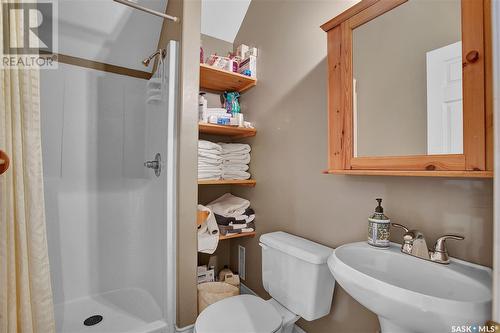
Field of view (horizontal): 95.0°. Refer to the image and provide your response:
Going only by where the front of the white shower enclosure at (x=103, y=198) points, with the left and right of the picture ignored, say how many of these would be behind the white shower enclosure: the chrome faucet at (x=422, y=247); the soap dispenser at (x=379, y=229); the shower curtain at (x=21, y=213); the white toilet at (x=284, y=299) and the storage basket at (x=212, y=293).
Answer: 0

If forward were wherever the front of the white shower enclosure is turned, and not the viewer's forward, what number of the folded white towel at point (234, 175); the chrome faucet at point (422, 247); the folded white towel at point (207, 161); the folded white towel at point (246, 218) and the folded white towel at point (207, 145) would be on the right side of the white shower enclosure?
0

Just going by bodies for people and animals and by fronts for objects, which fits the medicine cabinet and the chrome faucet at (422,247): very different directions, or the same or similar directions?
same or similar directions

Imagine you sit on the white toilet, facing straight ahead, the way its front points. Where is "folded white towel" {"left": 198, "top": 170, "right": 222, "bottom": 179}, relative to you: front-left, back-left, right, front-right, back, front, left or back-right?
right

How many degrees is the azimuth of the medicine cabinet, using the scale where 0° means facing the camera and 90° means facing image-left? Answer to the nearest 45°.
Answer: approximately 45°

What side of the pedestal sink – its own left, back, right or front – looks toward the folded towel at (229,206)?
right

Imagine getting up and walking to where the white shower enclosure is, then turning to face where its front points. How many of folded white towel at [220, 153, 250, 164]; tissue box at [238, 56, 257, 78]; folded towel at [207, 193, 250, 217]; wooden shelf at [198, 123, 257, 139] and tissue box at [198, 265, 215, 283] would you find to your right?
0

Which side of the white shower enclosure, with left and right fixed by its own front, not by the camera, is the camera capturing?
front

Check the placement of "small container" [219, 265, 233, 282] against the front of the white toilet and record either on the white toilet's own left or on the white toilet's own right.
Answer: on the white toilet's own right

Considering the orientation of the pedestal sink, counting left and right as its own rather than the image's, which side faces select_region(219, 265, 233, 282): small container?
right

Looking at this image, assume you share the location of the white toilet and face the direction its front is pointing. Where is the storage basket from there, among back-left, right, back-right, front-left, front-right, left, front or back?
right

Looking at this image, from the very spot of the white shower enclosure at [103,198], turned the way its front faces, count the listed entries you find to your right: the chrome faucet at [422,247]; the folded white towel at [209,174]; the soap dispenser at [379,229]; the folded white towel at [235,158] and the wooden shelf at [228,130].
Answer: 0

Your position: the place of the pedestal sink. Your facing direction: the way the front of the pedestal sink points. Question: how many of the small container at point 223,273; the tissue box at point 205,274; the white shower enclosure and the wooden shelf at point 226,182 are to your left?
0

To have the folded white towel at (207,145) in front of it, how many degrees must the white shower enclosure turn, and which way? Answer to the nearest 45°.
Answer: approximately 45° to its left

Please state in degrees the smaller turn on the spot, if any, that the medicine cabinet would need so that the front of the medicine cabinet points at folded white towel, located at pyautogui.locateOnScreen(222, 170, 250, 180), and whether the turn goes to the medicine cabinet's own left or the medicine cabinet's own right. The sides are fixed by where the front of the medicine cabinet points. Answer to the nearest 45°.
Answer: approximately 45° to the medicine cabinet's own right

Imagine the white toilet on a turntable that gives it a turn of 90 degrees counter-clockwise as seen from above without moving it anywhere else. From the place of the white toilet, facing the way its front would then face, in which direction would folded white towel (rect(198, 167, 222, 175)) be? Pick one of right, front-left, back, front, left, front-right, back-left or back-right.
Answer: back

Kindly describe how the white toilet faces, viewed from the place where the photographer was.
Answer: facing the viewer and to the left of the viewer

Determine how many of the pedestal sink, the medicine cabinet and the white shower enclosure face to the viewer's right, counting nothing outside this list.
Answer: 0
